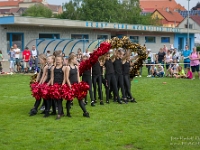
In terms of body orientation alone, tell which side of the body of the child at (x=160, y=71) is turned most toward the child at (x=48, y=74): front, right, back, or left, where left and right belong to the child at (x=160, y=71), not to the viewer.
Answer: front

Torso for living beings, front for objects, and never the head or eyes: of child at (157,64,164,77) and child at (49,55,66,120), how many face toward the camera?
2

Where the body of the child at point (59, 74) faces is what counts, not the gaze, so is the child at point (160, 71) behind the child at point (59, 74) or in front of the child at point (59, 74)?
behind

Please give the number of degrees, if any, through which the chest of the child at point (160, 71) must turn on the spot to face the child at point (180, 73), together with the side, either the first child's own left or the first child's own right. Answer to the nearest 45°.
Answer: approximately 45° to the first child's own left

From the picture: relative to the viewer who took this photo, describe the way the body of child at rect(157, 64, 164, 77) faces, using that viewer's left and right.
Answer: facing the viewer

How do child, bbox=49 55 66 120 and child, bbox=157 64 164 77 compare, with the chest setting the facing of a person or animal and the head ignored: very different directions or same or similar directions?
same or similar directions

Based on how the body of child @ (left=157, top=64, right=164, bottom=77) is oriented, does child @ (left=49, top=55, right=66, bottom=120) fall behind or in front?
in front

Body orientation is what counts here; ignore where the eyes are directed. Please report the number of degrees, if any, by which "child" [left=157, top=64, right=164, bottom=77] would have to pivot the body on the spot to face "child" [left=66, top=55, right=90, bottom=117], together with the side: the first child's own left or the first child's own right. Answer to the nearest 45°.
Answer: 0° — they already face them
